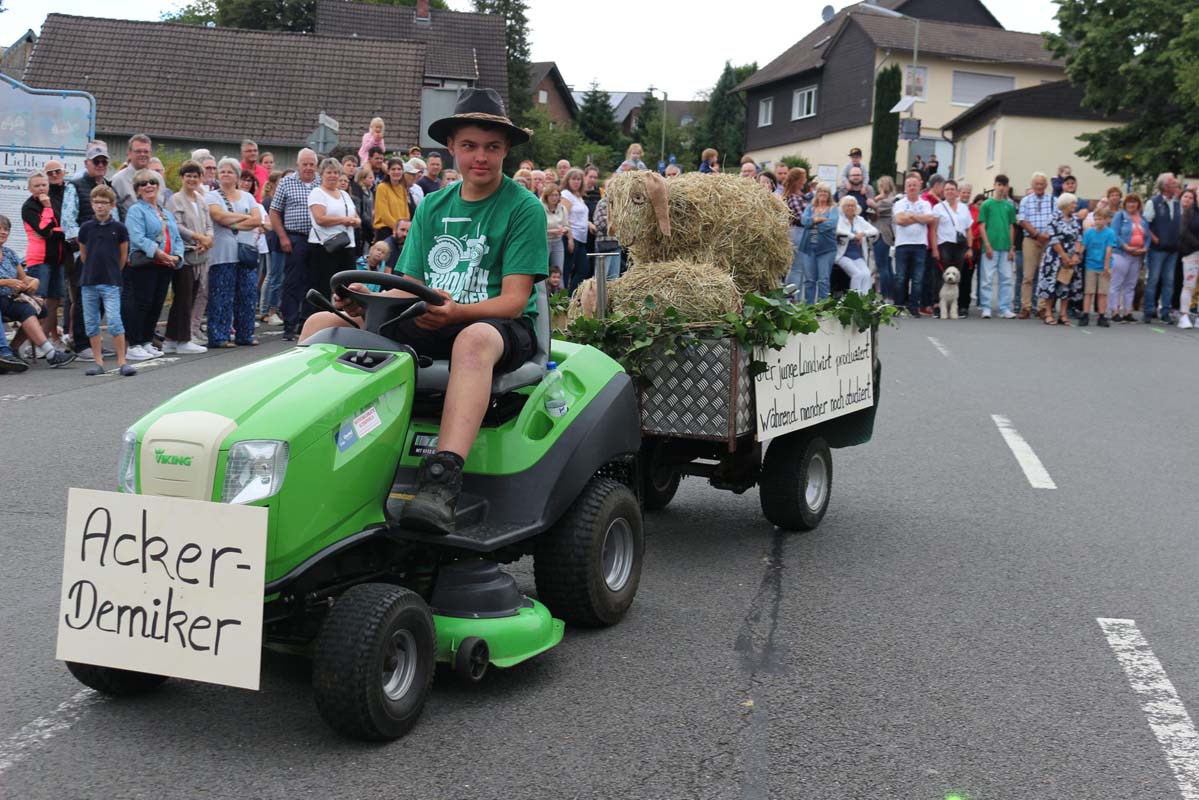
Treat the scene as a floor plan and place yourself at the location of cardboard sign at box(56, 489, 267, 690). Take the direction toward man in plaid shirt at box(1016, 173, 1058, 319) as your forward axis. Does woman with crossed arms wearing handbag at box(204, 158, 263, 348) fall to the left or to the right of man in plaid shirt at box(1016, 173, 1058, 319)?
left

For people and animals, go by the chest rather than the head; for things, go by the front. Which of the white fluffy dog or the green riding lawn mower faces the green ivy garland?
the white fluffy dog

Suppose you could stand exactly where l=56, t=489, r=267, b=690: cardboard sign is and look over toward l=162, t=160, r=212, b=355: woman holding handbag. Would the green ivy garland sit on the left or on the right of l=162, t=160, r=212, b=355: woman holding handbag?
right

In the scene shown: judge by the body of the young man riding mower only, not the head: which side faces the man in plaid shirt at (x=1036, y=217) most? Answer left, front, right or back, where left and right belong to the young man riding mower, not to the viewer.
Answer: back

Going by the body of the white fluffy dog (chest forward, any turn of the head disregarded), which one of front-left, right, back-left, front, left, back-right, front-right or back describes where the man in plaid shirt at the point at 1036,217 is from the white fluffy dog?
back-left

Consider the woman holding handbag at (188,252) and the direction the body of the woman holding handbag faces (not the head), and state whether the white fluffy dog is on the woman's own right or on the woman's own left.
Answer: on the woman's own left

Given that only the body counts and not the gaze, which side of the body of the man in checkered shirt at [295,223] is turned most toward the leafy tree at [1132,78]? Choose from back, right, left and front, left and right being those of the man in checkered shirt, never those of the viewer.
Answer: left

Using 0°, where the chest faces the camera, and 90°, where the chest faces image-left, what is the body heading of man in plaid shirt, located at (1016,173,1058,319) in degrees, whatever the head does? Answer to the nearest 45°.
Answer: approximately 0°

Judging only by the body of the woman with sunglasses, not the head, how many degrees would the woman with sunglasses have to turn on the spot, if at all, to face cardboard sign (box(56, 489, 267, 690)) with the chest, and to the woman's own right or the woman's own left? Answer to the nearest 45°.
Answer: approximately 45° to the woman's own right
